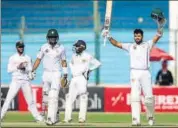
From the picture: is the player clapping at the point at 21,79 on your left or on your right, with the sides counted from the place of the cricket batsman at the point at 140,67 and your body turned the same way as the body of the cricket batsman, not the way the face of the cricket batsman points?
on your right

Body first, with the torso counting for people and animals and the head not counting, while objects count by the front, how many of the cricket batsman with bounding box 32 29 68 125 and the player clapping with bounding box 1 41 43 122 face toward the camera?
2

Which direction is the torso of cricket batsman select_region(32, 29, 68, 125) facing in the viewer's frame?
toward the camera

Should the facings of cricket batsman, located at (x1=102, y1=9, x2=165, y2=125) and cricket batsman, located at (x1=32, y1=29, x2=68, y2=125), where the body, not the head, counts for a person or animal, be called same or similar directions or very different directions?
same or similar directions

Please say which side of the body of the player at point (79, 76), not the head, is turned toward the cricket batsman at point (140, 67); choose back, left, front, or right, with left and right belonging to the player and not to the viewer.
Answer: left

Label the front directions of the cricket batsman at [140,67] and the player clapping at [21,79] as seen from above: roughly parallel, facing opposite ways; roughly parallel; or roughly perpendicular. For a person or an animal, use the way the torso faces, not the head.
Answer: roughly parallel

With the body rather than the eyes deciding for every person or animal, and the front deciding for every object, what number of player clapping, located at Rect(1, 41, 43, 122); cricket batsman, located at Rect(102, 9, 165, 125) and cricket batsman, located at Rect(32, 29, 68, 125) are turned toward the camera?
3

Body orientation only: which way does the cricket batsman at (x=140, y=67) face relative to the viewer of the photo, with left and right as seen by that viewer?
facing the viewer

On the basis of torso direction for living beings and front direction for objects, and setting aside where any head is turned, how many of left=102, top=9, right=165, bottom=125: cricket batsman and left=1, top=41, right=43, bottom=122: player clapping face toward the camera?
2

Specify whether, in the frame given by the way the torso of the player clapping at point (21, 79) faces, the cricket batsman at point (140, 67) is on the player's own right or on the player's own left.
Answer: on the player's own left
